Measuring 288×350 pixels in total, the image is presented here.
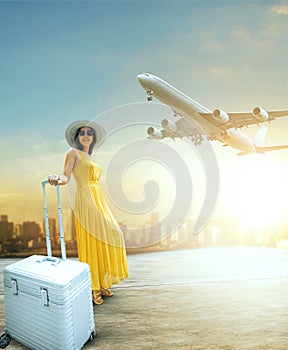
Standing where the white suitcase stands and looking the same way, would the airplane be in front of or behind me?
behind

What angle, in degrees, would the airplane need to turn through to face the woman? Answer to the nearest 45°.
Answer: approximately 45° to its left

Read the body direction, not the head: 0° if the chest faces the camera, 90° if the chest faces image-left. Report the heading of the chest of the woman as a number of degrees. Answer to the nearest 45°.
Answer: approximately 315°

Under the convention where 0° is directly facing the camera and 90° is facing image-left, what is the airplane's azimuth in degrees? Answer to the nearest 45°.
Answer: approximately 45°

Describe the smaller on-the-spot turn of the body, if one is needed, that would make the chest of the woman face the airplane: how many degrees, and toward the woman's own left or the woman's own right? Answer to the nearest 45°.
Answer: approximately 135° to the woman's own left

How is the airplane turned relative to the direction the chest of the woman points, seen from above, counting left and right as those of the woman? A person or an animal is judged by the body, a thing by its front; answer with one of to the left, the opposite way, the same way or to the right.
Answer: to the right
